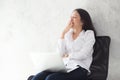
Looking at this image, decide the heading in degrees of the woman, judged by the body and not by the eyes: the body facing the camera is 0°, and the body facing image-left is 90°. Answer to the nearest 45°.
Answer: approximately 45°
